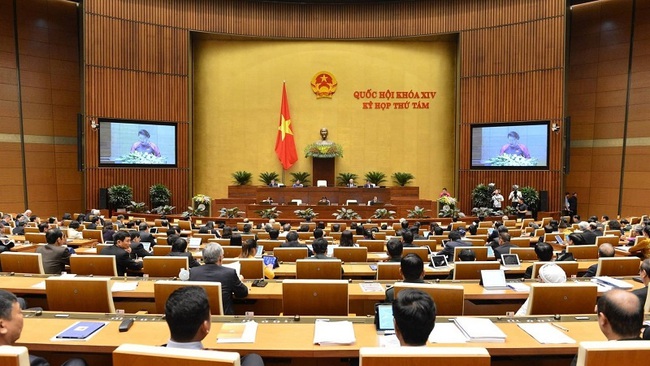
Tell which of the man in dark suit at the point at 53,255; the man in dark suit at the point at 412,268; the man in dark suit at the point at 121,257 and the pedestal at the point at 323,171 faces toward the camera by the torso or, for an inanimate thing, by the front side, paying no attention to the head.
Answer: the pedestal

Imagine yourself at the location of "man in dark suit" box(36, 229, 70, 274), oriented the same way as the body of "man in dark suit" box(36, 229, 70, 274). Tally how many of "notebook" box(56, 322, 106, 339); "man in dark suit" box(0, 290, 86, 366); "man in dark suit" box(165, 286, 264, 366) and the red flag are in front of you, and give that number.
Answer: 1

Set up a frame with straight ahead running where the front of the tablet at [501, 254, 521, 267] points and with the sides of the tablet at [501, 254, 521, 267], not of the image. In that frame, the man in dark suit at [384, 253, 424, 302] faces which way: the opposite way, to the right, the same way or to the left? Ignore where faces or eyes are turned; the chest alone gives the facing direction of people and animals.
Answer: the opposite way

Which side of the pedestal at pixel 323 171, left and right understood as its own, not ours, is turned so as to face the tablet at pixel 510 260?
front

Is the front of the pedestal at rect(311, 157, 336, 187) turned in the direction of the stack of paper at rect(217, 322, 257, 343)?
yes

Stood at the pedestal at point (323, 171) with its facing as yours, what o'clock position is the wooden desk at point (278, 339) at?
The wooden desk is roughly at 12 o'clock from the pedestal.

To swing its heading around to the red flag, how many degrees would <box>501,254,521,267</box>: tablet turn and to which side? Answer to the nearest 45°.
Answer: approximately 135° to its right

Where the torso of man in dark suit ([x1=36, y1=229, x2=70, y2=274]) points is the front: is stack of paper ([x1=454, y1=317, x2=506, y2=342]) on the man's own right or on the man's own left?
on the man's own right

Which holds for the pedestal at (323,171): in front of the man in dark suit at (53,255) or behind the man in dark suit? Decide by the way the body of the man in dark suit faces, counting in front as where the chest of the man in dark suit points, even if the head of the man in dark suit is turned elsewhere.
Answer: in front

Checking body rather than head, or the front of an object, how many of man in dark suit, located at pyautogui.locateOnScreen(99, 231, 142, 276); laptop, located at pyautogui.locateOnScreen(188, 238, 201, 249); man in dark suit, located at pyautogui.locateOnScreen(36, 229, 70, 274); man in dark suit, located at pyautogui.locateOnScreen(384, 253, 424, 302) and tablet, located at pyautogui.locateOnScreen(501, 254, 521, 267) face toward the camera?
2

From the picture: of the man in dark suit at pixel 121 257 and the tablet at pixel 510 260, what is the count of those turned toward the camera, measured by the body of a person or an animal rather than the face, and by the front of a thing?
1

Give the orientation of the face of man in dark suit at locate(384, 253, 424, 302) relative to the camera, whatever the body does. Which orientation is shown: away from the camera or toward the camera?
away from the camera

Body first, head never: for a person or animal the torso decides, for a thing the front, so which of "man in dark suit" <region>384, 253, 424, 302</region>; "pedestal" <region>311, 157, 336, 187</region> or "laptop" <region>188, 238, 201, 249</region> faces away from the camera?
the man in dark suit

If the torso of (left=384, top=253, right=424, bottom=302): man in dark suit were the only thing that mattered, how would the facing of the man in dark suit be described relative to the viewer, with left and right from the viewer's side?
facing away from the viewer
